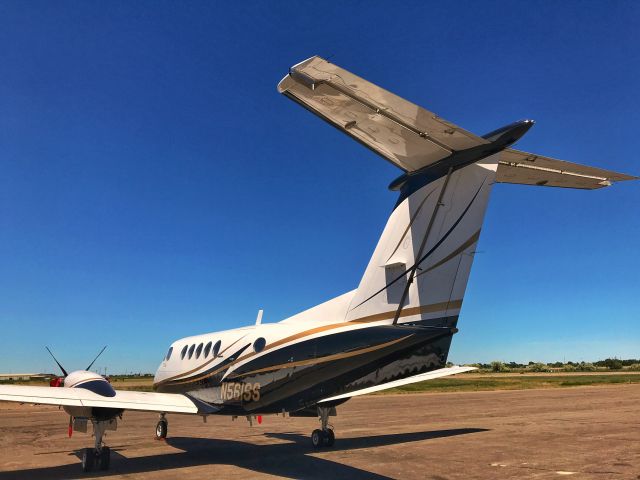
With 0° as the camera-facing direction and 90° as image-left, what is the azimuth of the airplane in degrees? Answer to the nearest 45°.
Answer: approximately 135°
